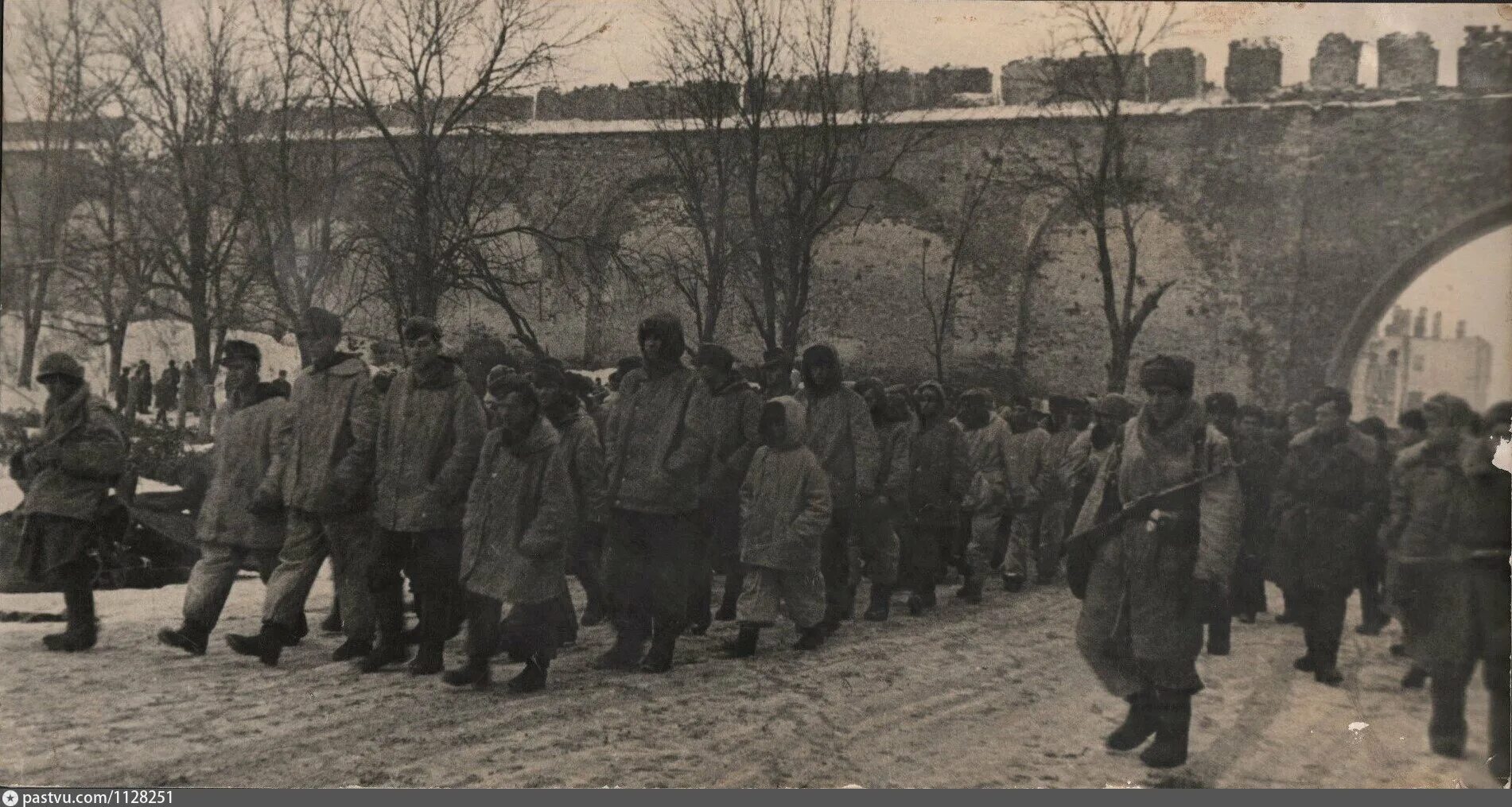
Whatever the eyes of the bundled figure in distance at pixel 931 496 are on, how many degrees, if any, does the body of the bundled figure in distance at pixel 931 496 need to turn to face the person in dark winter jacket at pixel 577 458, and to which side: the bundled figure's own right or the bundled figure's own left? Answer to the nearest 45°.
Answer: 0° — they already face them

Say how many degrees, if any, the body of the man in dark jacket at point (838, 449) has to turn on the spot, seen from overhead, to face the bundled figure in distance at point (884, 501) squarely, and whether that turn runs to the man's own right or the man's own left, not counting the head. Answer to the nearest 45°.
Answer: approximately 180°

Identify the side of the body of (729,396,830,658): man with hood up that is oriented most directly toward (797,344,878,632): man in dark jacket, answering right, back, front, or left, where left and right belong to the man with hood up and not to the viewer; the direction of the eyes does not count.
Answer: back

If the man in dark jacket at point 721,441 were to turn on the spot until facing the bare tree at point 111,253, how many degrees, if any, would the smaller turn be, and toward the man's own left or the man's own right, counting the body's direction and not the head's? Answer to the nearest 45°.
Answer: approximately 45° to the man's own right

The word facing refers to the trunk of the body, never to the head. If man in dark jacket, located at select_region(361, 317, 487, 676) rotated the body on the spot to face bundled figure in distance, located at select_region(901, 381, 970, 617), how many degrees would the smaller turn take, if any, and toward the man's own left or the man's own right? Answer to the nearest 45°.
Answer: approximately 180°
